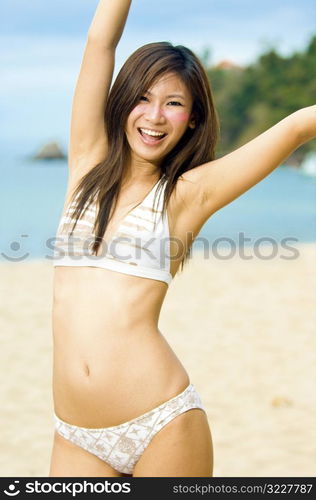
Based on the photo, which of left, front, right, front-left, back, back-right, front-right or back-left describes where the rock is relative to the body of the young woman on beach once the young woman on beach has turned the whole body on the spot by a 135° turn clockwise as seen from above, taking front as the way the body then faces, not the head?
front
